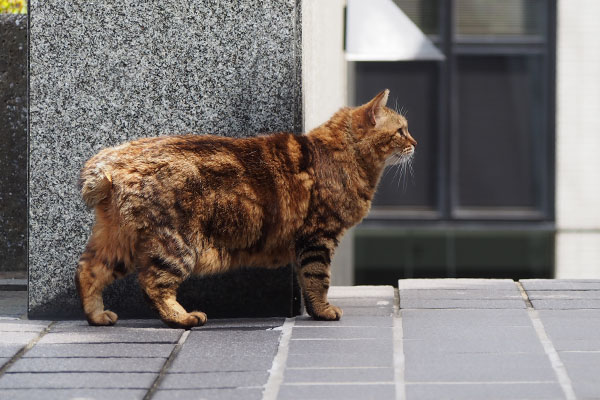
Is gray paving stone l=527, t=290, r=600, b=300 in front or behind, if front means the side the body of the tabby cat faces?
in front

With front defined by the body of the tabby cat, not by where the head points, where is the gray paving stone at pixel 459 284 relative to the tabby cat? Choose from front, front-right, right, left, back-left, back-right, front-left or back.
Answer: front-left

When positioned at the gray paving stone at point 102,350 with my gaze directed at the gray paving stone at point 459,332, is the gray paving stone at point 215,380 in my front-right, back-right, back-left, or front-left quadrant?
front-right

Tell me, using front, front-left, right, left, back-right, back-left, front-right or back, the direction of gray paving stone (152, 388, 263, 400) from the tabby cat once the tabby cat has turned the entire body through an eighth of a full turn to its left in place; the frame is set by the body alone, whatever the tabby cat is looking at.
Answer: back-right

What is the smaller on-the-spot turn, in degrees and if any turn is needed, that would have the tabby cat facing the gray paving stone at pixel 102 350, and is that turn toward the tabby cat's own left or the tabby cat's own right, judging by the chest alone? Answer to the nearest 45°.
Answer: approximately 135° to the tabby cat's own right

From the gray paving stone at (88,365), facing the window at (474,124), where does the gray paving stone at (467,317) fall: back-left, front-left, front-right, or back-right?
front-right

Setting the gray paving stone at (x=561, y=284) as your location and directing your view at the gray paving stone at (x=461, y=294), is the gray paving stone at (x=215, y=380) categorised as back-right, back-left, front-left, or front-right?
front-left

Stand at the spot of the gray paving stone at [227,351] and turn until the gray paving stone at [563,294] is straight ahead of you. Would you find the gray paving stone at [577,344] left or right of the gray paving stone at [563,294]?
right

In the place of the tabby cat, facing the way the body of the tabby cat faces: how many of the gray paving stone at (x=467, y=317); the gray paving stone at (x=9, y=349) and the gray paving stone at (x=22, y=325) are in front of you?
1

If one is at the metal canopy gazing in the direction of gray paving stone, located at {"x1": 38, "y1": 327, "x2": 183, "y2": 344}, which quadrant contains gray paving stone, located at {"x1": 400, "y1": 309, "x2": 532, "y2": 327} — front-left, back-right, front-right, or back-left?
front-left

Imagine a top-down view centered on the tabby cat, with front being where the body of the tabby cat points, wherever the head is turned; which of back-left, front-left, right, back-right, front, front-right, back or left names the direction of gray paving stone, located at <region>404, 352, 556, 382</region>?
front-right

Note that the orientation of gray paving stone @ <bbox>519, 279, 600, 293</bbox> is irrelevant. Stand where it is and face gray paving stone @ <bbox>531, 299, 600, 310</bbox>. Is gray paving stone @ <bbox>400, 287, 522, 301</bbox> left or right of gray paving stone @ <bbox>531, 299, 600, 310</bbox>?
right

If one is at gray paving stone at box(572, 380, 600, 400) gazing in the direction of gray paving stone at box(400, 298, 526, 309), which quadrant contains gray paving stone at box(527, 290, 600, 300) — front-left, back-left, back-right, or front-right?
front-right

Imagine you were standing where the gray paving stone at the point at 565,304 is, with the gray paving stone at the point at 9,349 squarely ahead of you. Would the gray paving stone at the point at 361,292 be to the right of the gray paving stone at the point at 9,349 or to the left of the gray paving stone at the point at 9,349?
right

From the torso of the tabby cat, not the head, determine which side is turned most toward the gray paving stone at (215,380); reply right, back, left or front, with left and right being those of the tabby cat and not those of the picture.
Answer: right

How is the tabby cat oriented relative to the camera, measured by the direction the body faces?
to the viewer's right

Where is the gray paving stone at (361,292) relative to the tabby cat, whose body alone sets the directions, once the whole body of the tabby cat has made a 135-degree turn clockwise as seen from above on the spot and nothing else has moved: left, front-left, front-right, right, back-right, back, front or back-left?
back

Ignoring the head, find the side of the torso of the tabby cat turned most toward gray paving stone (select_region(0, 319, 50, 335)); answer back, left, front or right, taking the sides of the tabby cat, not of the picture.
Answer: back
